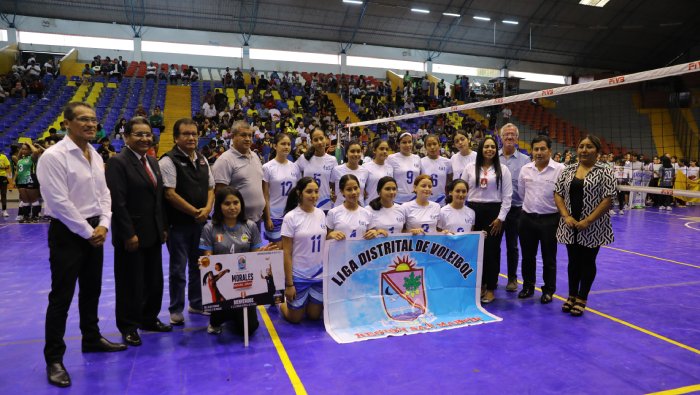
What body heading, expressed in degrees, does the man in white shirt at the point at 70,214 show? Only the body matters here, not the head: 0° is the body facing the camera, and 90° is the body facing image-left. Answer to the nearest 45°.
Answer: approximately 315°

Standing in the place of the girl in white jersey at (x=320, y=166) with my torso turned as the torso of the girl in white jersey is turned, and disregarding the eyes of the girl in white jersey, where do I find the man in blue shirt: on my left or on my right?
on my left

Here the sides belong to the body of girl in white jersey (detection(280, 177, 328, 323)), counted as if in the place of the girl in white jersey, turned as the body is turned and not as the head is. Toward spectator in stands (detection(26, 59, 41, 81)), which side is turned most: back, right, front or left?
back

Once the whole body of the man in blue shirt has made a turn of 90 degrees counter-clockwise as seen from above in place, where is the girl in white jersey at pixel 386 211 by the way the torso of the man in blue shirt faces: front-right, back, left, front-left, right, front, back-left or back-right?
back-right

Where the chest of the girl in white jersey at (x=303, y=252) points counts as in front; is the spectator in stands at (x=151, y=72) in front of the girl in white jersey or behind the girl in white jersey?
behind
